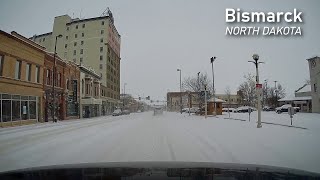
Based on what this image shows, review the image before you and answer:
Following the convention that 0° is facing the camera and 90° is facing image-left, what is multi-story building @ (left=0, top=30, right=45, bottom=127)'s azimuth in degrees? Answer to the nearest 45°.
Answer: approximately 315°
